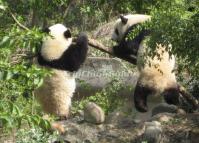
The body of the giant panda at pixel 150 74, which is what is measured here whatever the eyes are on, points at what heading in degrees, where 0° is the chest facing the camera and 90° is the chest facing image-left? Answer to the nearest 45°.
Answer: approximately 135°

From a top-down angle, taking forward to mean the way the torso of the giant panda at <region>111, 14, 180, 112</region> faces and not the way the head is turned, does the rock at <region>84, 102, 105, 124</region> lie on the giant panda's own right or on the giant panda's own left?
on the giant panda's own left
